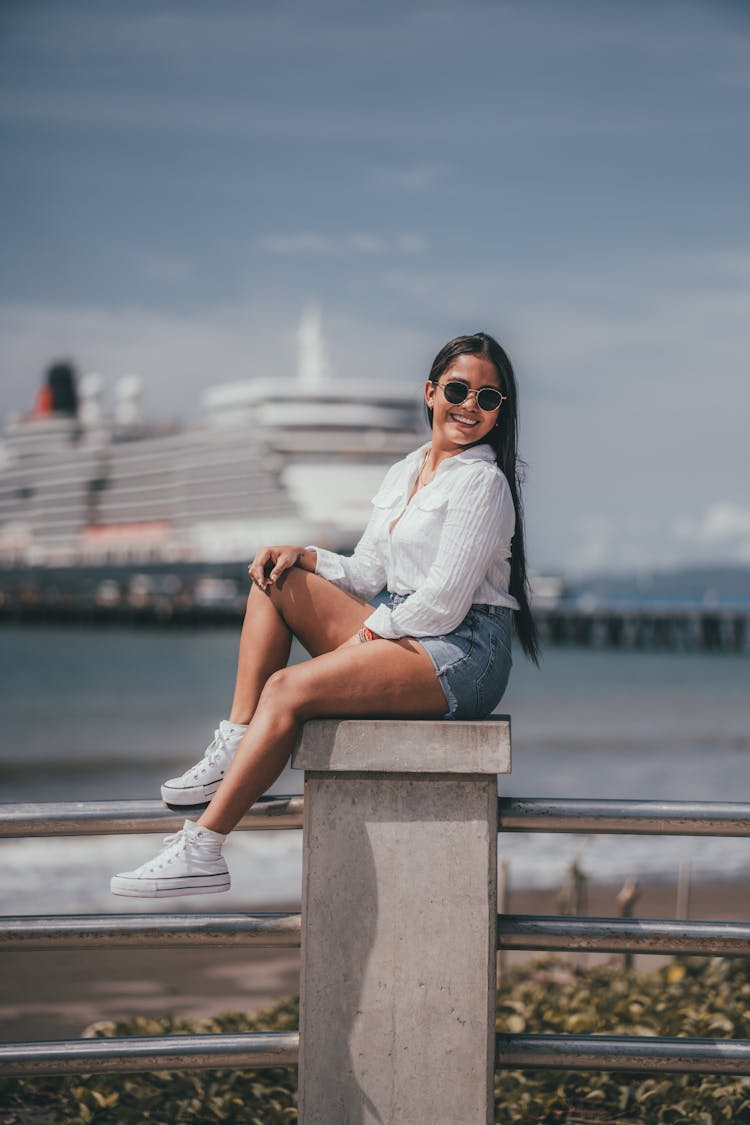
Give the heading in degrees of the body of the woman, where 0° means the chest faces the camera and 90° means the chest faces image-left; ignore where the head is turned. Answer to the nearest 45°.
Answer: approximately 45°

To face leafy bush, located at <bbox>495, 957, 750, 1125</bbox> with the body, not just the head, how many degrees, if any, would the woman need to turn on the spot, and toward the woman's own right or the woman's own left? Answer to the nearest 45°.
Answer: approximately 180°
